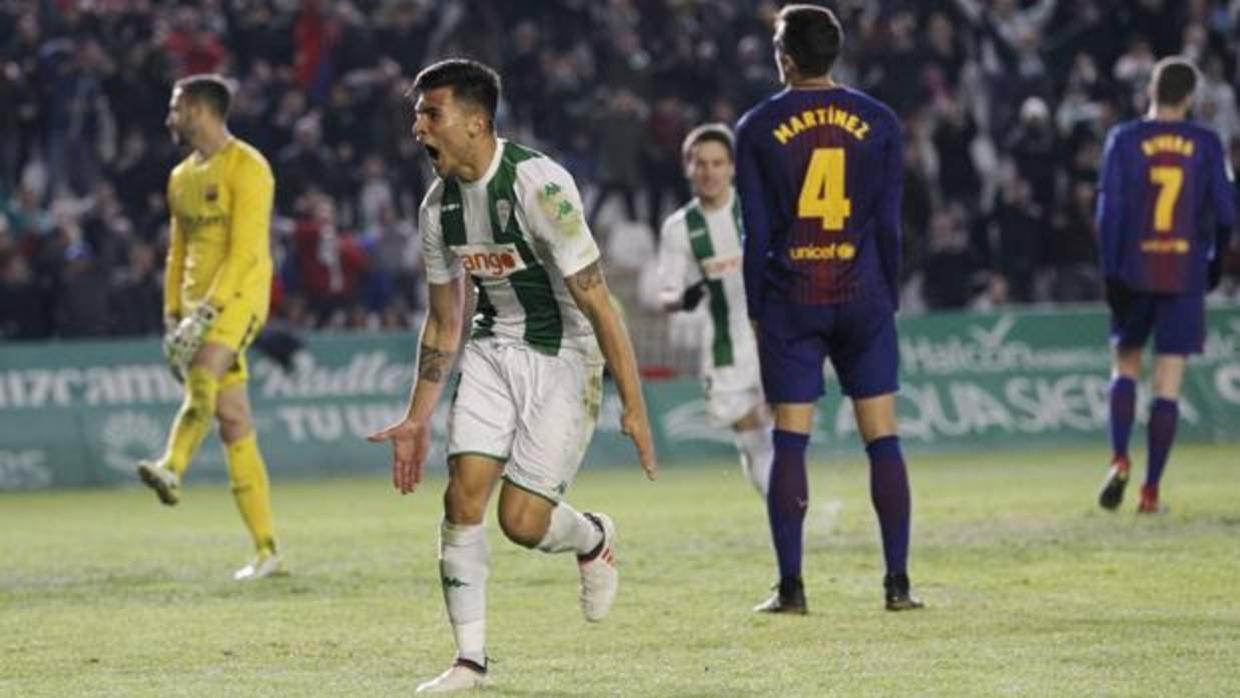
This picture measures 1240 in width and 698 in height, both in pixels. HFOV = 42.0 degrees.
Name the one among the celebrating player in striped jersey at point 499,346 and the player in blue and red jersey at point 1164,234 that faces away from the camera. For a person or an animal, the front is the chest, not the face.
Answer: the player in blue and red jersey

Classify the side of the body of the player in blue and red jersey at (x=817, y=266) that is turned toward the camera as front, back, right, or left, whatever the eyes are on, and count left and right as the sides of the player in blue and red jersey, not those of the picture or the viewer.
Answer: back

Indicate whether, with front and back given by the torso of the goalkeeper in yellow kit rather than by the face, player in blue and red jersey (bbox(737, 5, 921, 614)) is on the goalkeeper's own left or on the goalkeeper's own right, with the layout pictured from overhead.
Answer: on the goalkeeper's own left

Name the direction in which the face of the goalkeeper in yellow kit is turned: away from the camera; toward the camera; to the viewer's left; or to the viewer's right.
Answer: to the viewer's left

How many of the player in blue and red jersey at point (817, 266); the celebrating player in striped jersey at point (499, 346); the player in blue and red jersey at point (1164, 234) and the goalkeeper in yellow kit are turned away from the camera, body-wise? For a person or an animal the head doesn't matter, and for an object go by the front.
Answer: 2

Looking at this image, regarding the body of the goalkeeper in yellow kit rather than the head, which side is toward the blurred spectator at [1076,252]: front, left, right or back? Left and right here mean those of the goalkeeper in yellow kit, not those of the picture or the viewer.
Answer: back

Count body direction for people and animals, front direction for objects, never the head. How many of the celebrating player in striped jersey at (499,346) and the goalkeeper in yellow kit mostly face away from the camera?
0

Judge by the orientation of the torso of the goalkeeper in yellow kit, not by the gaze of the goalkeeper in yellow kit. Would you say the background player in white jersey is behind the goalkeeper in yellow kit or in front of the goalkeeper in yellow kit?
behind

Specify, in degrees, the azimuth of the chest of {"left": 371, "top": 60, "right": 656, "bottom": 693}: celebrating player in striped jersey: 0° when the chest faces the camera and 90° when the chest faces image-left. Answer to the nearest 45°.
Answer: approximately 45°

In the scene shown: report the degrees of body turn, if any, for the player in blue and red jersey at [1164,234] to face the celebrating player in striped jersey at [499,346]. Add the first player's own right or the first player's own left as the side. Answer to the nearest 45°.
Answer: approximately 180°

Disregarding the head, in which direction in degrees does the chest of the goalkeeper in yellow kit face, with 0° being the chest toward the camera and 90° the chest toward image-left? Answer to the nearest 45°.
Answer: approximately 45°

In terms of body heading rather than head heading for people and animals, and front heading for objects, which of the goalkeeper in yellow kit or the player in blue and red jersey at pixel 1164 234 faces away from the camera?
the player in blue and red jersey

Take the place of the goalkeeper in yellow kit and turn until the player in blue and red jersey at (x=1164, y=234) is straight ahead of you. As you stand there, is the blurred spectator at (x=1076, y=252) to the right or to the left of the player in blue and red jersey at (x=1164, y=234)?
left

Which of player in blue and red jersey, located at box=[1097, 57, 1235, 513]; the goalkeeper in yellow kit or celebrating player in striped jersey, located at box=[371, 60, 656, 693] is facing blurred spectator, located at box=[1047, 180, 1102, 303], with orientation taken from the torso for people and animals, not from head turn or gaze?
the player in blue and red jersey

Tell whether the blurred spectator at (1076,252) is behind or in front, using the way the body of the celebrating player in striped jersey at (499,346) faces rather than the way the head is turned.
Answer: behind

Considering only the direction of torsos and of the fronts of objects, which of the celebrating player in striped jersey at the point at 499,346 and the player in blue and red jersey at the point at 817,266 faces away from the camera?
the player in blue and red jersey

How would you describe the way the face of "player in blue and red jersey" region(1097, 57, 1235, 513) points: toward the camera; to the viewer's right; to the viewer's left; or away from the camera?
away from the camera

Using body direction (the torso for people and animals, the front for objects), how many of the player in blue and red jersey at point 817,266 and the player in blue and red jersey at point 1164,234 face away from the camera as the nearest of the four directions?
2

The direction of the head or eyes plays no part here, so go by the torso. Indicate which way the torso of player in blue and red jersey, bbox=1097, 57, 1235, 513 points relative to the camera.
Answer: away from the camera
